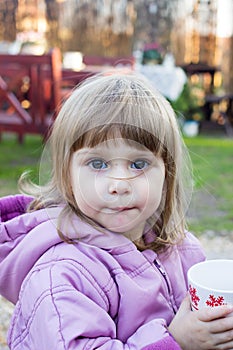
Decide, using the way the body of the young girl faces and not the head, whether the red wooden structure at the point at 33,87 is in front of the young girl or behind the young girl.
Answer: behind

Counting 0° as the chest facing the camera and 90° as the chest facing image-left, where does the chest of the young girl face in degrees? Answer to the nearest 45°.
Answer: approximately 315°
